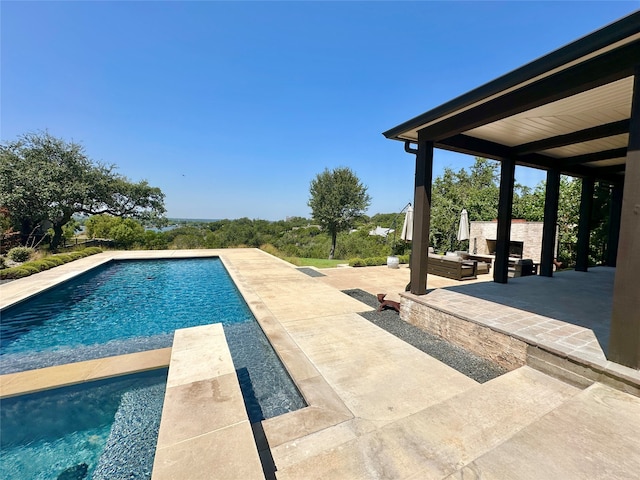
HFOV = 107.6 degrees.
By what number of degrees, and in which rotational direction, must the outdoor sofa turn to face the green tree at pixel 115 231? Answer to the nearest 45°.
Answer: approximately 135° to its left

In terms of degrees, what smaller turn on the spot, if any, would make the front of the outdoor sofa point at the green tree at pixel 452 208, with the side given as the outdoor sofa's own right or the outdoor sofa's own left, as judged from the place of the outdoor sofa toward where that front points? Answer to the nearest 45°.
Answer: approximately 45° to the outdoor sofa's own left

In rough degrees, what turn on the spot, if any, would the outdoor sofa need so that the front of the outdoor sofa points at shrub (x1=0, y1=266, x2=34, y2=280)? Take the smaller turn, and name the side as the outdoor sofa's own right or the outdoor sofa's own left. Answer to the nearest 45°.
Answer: approximately 180°

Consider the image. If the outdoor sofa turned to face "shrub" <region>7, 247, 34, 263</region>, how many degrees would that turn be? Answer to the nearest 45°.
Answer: approximately 135° to its left

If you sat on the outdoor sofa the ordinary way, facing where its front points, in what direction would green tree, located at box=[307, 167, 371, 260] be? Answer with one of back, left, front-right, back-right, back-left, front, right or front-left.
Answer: left

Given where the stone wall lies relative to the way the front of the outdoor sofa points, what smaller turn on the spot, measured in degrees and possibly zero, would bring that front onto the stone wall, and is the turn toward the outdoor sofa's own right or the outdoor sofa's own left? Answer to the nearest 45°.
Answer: approximately 135° to the outdoor sofa's own right

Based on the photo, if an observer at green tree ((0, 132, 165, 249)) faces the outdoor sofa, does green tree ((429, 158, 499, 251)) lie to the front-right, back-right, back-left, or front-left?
front-left

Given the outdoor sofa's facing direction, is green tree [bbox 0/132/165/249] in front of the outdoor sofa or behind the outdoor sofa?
behind

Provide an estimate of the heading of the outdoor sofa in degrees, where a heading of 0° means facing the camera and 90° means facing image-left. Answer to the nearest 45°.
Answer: approximately 225°
